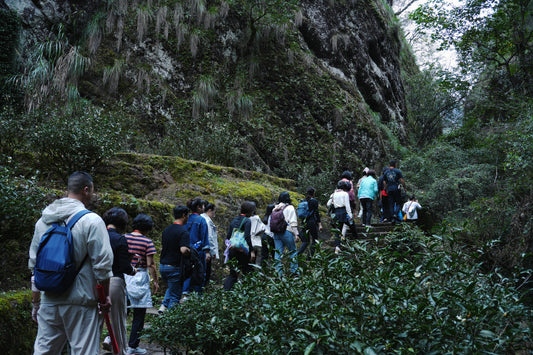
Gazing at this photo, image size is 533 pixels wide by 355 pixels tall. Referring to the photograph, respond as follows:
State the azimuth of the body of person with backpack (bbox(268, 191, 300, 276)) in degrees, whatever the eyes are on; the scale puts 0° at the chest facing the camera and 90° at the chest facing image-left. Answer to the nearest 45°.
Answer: approximately 225°

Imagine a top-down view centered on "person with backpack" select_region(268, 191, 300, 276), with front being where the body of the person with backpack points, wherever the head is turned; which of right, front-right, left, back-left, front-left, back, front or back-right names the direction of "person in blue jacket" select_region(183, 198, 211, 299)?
back

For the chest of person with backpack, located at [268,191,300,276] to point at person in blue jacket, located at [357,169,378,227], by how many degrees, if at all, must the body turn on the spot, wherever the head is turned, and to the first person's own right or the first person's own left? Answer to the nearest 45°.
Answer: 0° — they already face them

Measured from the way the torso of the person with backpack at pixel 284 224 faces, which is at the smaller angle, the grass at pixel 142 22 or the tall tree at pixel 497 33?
the tall tree

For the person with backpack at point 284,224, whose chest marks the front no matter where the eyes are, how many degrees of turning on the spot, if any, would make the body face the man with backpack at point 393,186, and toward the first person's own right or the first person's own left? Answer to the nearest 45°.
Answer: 0° — they already face them

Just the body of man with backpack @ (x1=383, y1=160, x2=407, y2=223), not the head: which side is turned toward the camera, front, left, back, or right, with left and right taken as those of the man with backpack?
back

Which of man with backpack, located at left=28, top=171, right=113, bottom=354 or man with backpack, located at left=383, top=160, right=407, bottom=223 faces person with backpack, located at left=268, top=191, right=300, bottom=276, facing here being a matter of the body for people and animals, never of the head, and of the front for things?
man with backpack, located at left=28, top=171, right=113, bottom=354

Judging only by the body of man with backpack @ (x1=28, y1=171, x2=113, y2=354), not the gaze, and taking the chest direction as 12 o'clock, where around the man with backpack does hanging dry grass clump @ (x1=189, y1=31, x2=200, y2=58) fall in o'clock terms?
The hanging dry grass clump is roughly at 11 o'clock from the man with backpack.

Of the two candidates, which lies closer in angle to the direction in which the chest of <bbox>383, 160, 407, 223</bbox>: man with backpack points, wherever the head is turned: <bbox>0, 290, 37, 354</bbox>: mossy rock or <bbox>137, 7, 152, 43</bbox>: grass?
the grass
